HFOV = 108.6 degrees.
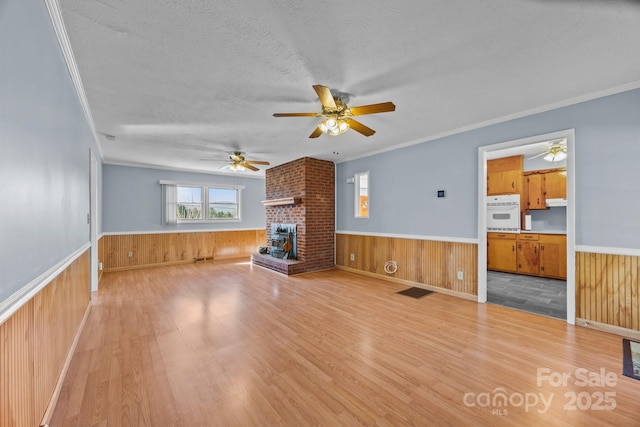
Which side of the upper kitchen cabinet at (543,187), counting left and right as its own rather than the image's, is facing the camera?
front

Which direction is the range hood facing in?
toward the camera

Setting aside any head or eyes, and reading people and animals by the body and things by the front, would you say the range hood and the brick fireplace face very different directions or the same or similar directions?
same or similar directions

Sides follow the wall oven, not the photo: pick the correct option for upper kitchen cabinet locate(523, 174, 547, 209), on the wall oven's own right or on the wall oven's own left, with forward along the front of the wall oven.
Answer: on the wall oven's own left

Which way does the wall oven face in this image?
toward the camera

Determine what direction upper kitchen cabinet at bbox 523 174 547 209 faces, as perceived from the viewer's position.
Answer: facing the viewer

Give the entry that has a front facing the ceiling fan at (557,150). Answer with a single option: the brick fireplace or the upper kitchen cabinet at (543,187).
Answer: the upper kitchen cabinet

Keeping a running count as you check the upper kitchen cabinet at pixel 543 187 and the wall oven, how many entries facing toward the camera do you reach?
2

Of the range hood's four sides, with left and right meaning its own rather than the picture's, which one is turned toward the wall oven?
right

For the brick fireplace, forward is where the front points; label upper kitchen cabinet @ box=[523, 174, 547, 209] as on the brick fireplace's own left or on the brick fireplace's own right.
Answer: on the brick fireplace's own left
